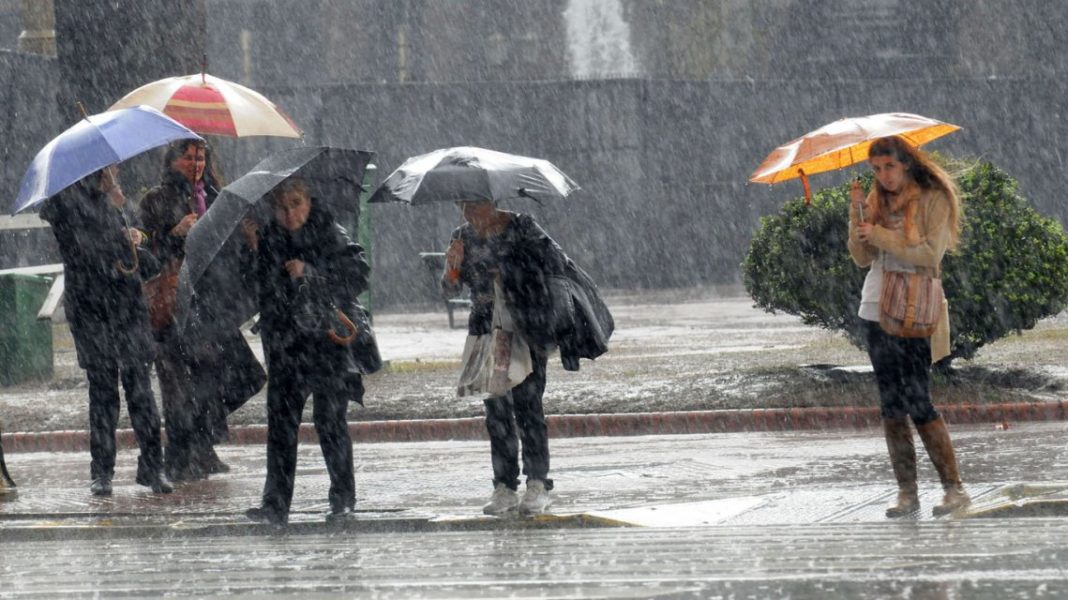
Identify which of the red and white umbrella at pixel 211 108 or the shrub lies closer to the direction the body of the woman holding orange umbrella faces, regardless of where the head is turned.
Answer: the red and white umbrella

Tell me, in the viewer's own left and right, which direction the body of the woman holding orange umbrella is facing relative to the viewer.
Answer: facing the viewer and to the left of the viewer

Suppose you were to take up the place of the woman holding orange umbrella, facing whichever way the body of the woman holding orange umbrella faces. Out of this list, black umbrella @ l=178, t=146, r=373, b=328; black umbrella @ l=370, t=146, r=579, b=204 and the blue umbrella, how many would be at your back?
0

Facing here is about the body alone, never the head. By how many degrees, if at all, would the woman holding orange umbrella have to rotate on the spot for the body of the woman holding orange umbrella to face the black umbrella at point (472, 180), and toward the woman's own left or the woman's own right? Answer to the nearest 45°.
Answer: approximately 45° to the woman's own right

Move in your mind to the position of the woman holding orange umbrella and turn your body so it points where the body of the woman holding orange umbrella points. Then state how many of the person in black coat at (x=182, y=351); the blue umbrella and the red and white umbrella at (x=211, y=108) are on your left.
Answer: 0

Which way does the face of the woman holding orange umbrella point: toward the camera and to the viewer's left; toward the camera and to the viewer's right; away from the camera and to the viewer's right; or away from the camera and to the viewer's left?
toward the camera and to the viewer's left

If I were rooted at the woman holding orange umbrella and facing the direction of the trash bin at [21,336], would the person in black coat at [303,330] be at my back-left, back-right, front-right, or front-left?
front-left

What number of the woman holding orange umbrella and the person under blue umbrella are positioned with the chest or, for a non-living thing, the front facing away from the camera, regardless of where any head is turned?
0

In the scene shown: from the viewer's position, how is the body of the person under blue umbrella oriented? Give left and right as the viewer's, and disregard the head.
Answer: facing the viewer and to the right of the viewer

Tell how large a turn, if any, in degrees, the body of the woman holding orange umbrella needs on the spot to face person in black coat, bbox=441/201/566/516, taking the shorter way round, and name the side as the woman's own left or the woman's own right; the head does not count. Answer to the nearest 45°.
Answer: approximately 45° to the woman's own right

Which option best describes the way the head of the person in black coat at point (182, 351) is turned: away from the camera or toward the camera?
toward the camera

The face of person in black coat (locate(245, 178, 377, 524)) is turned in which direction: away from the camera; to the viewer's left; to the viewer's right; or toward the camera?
toward the camera
